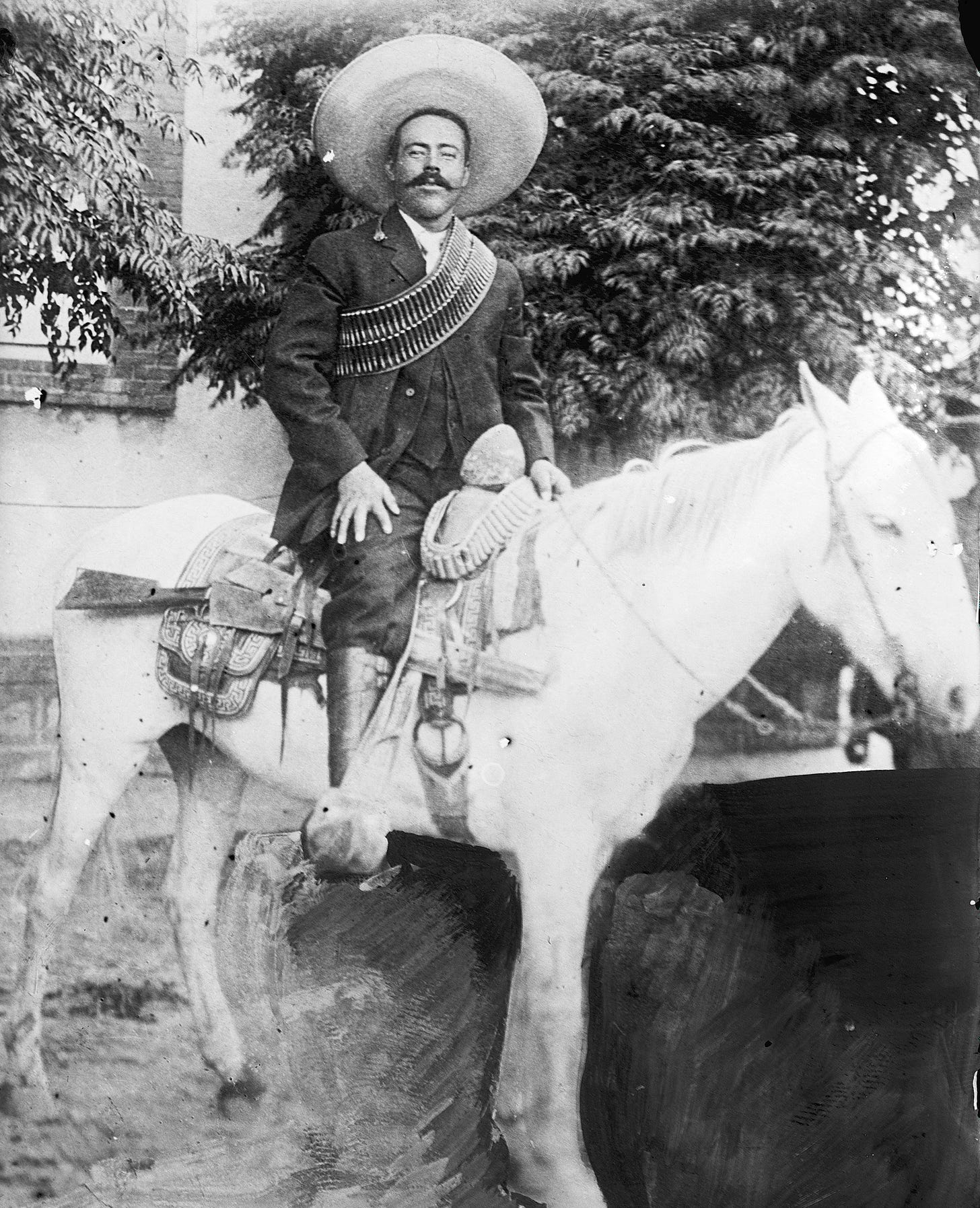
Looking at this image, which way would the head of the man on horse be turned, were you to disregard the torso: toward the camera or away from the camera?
toward the camera

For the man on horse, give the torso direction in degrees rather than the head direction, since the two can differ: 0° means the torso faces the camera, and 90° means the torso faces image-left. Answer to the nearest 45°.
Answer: approximately 315°
